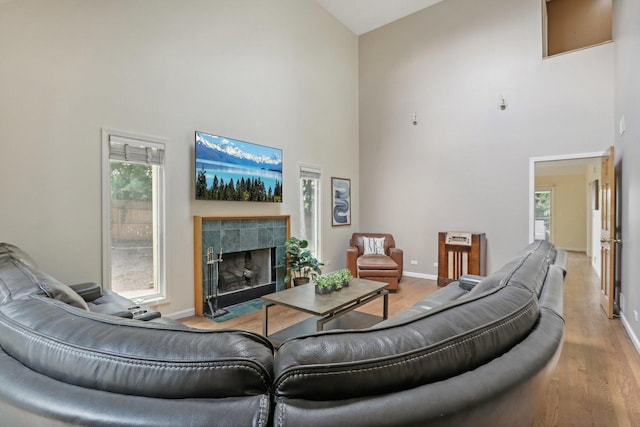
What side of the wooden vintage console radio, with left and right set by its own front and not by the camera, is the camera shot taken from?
front

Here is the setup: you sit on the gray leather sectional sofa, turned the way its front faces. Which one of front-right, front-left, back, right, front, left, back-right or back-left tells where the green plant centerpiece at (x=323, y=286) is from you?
front

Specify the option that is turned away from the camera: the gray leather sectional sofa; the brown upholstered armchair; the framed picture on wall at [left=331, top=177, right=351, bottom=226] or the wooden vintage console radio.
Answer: the gray leather sectional sofa

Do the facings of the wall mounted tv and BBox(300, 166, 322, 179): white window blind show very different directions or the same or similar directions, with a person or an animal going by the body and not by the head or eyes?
same or similar directions

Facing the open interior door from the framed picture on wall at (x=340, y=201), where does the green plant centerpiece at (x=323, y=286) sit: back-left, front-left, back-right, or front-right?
front-right

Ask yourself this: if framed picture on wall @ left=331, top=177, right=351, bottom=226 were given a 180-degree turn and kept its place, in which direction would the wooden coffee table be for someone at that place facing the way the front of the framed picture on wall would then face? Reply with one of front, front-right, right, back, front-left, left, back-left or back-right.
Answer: back-left

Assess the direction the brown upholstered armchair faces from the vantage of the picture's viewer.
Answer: facing the viewer

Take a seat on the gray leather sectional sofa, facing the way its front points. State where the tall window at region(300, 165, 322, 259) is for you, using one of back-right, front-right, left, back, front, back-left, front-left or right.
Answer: front

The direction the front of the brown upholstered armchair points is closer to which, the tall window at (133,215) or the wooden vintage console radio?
the tall window

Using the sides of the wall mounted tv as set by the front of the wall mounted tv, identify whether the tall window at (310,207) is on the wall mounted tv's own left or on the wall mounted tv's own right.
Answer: on the wall mounted tv's own left

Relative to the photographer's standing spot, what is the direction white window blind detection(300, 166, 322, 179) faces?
facing the viewer and to the right of the viewer

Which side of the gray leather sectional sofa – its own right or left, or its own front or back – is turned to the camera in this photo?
back

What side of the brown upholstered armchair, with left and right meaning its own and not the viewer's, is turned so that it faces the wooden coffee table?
front

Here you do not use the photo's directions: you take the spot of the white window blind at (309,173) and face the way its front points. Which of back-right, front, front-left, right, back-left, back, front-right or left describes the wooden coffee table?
front-right

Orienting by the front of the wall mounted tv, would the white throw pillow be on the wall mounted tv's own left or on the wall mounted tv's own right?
on the wall mounted tv's own left

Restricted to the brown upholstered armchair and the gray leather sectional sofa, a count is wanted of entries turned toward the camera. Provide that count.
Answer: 1

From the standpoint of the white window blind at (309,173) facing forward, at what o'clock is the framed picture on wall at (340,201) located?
The framed picture on wall is roughly at 9 o'clock from the white window blind.

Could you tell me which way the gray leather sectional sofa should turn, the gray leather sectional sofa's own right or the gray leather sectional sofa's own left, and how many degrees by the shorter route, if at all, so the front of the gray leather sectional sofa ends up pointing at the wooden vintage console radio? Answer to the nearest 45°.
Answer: approximately 45° to the gray leather sectional sofa's own right

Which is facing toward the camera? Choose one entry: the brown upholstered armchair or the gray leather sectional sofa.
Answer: the brown upholstered armchair

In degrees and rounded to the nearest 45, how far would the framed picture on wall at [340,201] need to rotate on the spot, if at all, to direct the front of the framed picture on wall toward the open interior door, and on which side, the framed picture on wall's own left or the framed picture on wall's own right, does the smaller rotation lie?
0° — it already faces it
